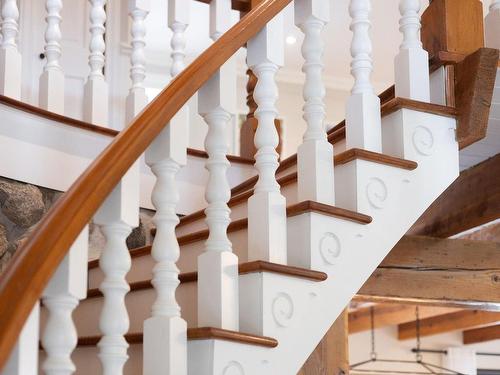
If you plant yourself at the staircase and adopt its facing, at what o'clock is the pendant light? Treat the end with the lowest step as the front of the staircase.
The pendant light is roughly at 5 o'clock from the staircase.

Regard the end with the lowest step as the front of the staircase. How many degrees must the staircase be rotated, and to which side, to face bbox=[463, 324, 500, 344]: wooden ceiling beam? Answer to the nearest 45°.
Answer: approximately 135° to its right

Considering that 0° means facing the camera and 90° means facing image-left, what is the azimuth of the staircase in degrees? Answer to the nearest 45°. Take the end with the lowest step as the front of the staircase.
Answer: approximately 45°
